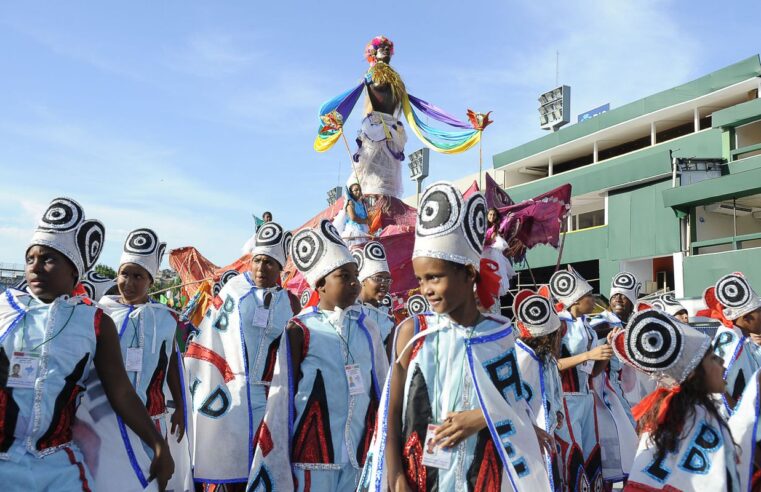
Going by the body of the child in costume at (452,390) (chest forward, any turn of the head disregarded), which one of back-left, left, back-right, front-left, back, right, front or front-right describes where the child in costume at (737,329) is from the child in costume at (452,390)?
back

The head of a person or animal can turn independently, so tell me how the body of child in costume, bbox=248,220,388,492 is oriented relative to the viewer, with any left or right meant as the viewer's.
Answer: facing the viewer and to the right of the viewer

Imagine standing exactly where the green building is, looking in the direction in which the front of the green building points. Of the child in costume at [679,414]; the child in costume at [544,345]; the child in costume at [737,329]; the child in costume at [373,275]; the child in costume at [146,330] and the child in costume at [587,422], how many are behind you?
0

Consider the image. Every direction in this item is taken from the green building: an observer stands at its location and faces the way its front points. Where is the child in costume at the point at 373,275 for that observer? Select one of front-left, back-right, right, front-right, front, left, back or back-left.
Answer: front-left

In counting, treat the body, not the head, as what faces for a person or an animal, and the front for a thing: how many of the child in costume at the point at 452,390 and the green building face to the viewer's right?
0

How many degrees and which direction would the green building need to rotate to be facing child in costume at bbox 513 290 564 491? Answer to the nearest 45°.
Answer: approximately 45° to its left

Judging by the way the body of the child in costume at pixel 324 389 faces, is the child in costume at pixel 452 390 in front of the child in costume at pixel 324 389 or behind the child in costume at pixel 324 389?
in front

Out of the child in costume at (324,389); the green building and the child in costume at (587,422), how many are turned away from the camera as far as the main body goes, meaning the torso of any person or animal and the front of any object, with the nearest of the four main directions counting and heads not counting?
0

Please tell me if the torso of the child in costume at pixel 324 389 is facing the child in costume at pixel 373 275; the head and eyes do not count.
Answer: no

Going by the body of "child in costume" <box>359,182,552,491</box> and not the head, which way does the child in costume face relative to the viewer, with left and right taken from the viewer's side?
facing the viewer and to the left of the viewer

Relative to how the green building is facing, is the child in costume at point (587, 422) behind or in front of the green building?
in front

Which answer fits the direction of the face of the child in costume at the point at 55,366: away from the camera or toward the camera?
toward the camera
